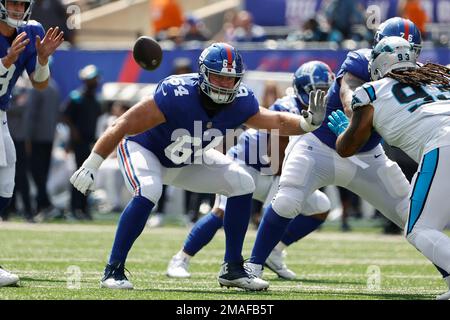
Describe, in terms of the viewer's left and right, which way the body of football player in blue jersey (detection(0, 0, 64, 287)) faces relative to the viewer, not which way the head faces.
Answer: facing the viewer and to the right of the viewer

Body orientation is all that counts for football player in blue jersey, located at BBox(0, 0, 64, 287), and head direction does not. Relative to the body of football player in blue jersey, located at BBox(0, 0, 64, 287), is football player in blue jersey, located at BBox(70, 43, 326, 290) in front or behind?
in front

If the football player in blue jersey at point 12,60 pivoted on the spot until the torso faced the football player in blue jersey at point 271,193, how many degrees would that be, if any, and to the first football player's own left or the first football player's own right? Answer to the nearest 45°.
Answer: approximately 45° to the first football player's own left

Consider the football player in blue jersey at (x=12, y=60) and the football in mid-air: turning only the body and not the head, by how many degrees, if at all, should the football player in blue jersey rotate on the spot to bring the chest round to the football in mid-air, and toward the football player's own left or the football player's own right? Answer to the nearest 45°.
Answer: approximately 45° to the football player's own left

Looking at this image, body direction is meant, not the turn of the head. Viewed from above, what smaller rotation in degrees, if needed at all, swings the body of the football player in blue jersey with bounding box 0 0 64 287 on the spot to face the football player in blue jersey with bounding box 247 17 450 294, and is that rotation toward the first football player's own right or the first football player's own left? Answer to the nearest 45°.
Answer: approximately 45° to the first football player's own left
